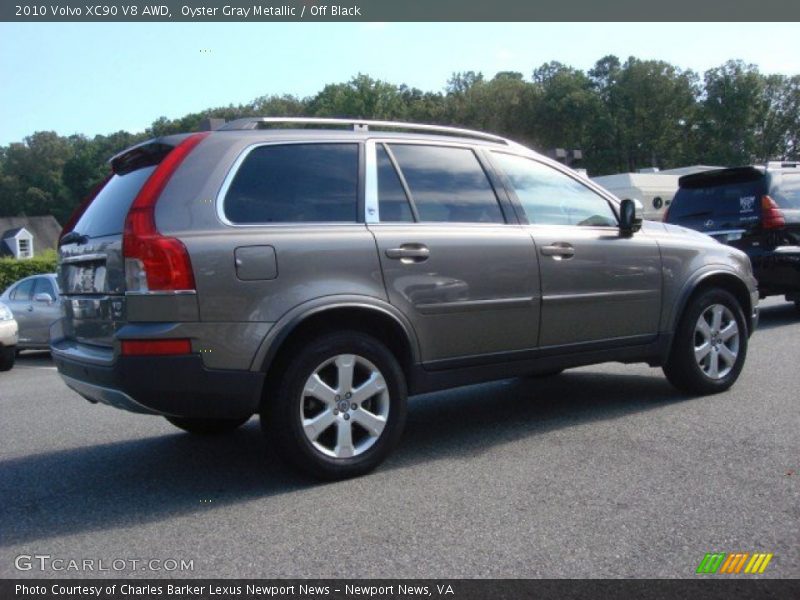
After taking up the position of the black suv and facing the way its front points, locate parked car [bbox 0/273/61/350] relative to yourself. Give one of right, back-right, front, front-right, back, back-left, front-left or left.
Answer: back-left

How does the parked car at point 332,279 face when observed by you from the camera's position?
facing away from the viewer and to the right of the viewer

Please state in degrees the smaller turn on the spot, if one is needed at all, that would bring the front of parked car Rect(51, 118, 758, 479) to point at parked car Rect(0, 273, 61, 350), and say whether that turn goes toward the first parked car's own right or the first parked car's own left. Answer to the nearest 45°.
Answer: approximately 90° to the first parked car's own left

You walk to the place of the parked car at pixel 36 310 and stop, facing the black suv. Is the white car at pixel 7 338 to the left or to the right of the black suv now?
right

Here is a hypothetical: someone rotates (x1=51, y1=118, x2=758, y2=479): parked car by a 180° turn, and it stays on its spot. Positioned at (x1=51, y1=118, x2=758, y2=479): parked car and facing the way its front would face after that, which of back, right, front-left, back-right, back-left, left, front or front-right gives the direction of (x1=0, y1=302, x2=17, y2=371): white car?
right

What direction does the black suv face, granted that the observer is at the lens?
facing away from the viewer and to the right of the viewer

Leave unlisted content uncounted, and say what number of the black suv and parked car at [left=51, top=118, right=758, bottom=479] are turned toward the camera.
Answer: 0

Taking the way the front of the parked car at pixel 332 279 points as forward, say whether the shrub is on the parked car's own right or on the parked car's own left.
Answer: on the parked car's own left

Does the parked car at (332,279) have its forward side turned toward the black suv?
yes

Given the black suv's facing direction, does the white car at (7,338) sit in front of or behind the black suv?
behind
